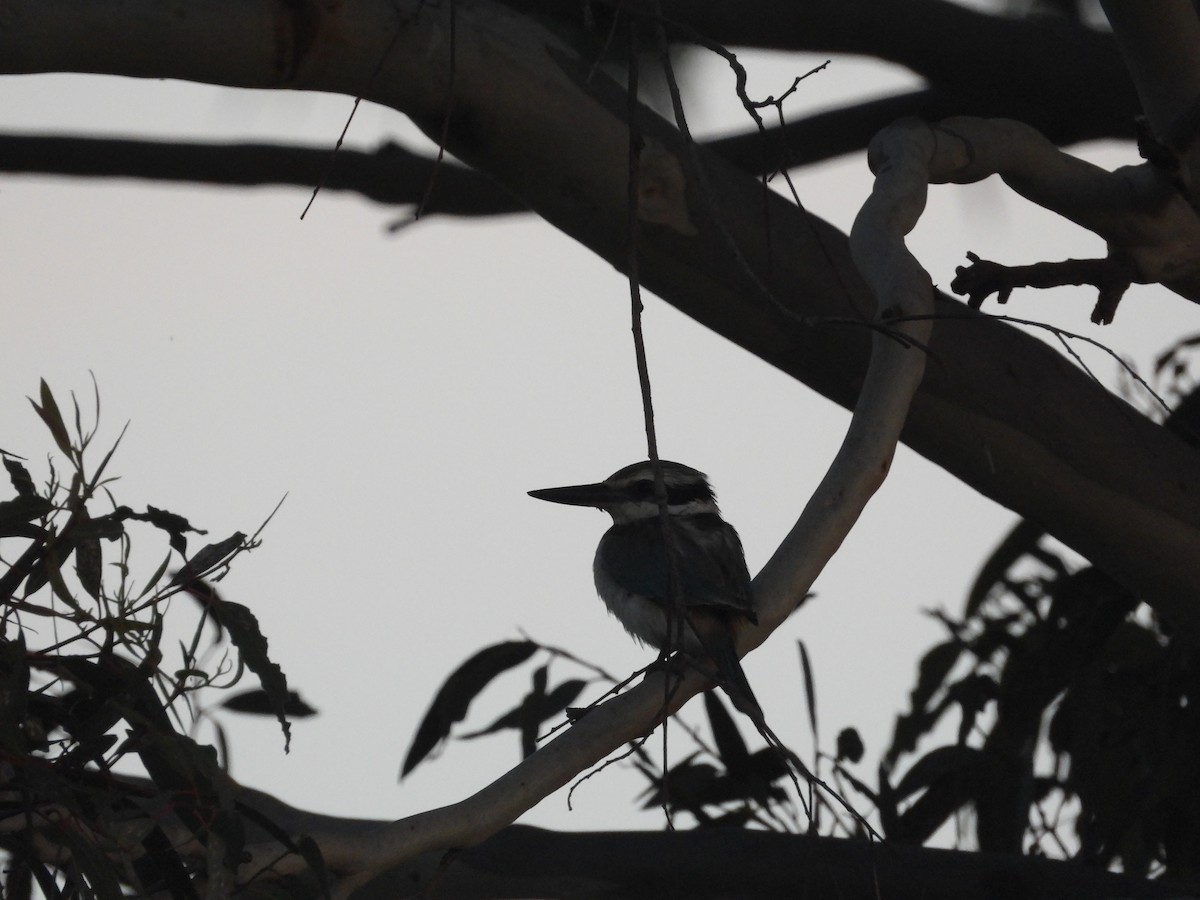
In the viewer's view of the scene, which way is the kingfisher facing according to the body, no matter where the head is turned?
to the viewer's left
